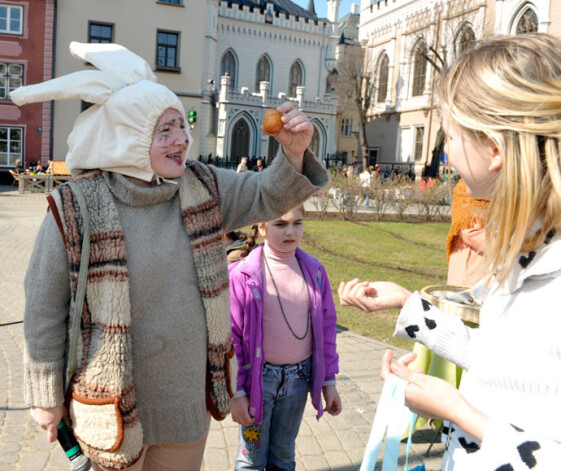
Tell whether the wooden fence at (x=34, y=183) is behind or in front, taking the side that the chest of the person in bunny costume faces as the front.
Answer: behind

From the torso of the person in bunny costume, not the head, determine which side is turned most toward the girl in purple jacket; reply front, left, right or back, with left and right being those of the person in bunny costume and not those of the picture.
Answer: left

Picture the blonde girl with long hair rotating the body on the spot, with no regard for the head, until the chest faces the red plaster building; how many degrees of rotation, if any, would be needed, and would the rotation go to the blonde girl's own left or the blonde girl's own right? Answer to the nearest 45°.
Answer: approximately 45° to the blonde girl's own right

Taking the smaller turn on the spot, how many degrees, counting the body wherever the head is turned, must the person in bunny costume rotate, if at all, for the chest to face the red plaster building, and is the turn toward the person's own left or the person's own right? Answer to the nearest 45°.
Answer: approximately 135° to the person's own left

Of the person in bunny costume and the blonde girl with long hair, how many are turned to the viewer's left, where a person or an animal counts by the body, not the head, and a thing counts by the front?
1

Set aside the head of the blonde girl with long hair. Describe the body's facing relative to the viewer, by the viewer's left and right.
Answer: facing to the left of the viewer

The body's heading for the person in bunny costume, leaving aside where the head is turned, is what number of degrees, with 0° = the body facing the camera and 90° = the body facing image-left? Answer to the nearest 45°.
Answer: approximately 315°

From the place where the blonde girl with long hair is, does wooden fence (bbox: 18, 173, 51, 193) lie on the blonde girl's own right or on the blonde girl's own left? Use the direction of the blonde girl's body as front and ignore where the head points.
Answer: on the blonde girl's own right

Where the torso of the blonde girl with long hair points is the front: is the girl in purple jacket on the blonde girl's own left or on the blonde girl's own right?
on the blonde girl's own right

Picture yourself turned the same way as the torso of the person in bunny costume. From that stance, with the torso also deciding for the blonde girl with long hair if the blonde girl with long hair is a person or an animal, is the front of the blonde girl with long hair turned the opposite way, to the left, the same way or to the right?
the opposite way
